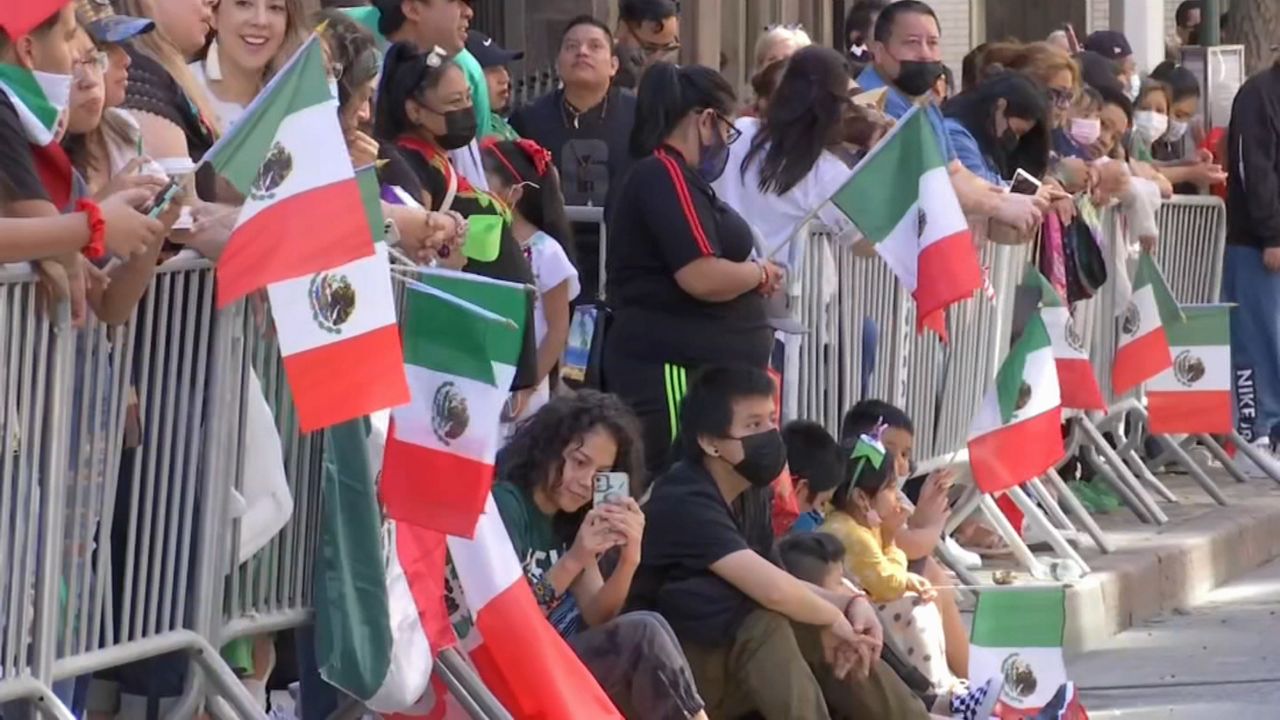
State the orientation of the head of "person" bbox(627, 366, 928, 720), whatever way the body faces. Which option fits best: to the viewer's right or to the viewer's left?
to the viewer's right

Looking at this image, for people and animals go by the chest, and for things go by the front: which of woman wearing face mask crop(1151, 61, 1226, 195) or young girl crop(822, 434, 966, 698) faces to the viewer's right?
the young girl

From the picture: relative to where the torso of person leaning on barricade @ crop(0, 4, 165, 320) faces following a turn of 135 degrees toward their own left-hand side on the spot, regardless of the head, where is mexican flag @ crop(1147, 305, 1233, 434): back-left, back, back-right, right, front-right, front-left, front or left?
right

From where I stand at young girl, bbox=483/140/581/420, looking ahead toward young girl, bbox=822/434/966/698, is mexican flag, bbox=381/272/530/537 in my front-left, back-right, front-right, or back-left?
front-right

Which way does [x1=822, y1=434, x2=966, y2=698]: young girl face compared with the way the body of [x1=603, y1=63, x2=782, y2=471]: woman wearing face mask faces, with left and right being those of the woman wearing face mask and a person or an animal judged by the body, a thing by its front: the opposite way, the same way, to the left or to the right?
the same way

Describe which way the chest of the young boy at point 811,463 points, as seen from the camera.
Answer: to the viewer's right

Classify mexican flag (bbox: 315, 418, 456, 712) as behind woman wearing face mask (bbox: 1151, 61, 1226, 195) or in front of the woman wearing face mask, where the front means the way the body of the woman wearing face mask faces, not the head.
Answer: in front

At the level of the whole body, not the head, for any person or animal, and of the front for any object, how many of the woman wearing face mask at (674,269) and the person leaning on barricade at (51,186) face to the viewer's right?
2

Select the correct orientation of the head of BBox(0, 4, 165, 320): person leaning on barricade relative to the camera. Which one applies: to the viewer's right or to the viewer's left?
to the viewer's right

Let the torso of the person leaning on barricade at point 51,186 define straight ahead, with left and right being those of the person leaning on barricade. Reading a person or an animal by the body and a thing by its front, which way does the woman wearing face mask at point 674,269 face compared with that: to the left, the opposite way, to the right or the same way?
the same way

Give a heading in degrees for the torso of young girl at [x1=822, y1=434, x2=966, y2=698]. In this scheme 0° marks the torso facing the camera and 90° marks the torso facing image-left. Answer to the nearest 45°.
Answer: approximately 270°

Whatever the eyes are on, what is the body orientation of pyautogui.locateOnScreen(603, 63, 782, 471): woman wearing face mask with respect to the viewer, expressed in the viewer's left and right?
facing to the right of the viewer

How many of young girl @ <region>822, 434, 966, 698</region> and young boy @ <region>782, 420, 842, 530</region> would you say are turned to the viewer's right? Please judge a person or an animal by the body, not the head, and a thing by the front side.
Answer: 2
